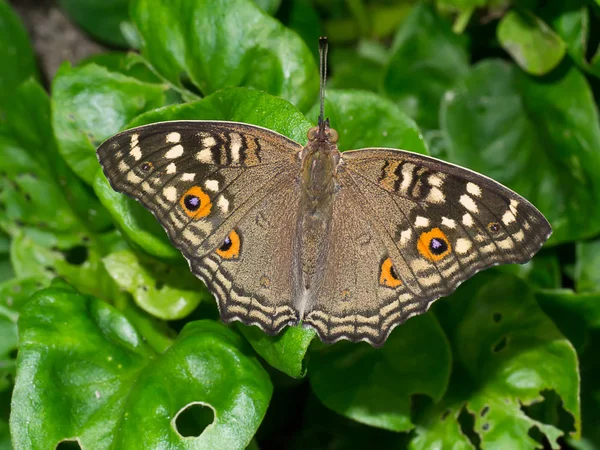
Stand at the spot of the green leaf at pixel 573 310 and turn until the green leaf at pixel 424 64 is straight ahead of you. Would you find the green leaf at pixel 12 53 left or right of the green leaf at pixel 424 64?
left

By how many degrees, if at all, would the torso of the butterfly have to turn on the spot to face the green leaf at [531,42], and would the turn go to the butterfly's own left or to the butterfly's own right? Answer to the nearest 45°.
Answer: approximately 45° to the butterfly's own right

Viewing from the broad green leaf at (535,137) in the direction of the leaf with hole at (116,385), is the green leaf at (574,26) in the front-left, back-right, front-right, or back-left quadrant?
back-right

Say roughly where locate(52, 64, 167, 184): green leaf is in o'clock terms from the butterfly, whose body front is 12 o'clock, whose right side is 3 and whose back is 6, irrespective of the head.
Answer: The green leaf is roughly at 10 o'clock from the butterfly.

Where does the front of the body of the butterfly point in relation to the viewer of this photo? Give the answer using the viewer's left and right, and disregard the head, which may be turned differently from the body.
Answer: facing away from the viewer

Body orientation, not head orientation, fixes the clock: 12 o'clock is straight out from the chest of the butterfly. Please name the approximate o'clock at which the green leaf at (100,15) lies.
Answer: The green leaf is roughly at 11 o'clock from the butterfly.

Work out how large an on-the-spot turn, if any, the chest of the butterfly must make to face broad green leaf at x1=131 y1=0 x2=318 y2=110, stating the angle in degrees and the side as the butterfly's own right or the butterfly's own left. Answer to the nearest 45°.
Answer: approximately 45° to the butterfly's own left

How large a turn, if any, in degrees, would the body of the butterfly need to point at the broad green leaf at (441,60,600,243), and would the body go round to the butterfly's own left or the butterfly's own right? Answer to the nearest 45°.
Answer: approximately 45° to the butterfly's own right
